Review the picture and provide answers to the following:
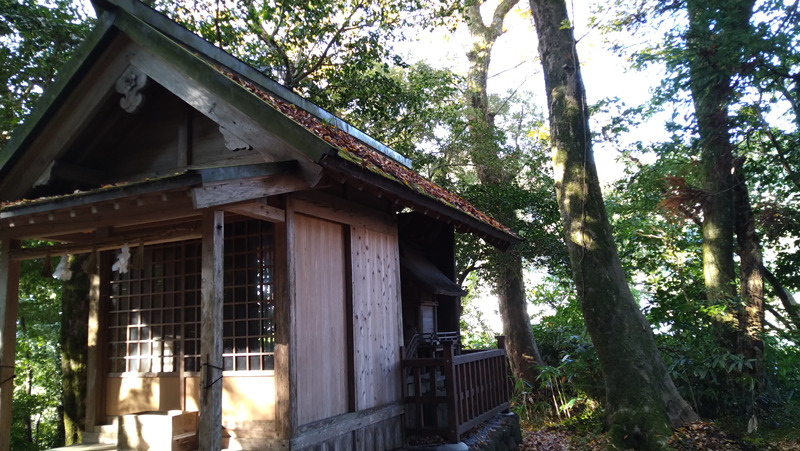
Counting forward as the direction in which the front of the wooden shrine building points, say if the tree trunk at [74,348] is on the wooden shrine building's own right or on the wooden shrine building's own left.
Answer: on the wooden shrine building's own right

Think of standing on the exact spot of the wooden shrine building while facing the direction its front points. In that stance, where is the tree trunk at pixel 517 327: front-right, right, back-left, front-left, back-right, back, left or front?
back

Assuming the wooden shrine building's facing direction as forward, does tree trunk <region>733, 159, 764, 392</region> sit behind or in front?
behind

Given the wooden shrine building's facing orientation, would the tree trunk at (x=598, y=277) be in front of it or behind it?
behind

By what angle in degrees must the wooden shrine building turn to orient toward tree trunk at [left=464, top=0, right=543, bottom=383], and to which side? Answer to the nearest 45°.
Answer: approximately 180°

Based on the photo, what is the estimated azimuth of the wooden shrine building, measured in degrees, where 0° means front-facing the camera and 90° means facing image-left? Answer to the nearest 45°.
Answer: approximately 45°
